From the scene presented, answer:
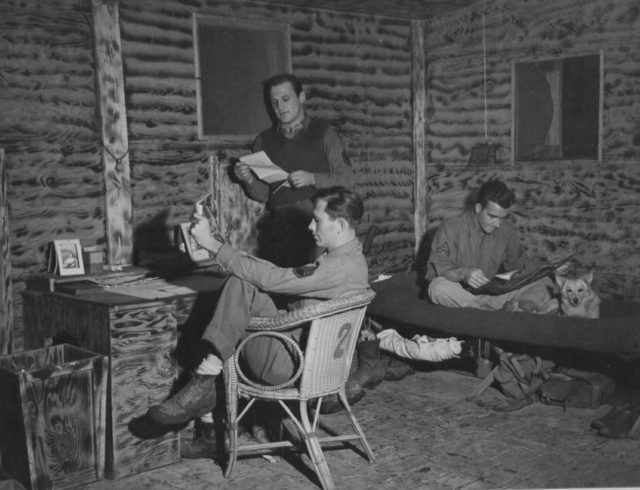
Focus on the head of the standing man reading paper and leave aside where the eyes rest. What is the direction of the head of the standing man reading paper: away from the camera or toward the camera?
toward the camera

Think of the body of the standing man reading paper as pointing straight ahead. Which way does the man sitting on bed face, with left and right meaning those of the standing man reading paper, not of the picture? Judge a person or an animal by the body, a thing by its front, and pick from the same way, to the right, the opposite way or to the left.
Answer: to the left

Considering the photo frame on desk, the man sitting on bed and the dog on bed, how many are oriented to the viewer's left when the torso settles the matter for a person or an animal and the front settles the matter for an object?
0

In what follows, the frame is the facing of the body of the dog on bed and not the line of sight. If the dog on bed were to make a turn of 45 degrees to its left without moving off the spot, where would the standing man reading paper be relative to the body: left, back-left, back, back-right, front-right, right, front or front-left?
back-right

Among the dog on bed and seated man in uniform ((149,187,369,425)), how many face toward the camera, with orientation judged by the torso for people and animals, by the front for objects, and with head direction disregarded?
1

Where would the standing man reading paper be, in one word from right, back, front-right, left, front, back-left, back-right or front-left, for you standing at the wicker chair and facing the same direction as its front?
front-right

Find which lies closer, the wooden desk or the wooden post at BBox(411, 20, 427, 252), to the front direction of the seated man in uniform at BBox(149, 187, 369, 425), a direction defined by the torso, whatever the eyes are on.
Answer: the wooden desk

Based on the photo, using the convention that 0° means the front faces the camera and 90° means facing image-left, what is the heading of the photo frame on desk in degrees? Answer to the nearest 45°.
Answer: approximately 315°

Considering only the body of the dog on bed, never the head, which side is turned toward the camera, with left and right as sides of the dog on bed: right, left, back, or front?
front

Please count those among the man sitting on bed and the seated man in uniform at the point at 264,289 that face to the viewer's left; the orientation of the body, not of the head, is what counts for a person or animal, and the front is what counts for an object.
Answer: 1

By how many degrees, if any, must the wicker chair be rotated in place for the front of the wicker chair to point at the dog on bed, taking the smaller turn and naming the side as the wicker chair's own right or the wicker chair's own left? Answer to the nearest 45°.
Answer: approximately 90° to the wicker chair's own right

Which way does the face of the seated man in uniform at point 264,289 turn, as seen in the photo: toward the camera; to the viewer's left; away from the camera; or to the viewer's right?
to the viewer's left

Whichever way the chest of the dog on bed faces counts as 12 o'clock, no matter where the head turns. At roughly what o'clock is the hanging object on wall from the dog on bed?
The hanging object on wall is roughly at 5 o'clock from the dog on bed.

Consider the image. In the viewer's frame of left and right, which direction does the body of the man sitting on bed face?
facing the viewer and to the right of the viewer

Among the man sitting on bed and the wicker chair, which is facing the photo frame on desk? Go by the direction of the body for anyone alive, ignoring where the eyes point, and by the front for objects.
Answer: the wicker chair

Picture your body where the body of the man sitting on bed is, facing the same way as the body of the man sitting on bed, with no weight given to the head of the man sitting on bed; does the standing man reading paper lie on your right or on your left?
on your right

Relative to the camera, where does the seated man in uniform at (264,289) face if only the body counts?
to the viewer's left

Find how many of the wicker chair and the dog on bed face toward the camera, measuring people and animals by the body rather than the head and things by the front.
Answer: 1

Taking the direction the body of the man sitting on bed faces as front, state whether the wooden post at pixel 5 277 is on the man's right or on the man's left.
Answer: on the man's right
